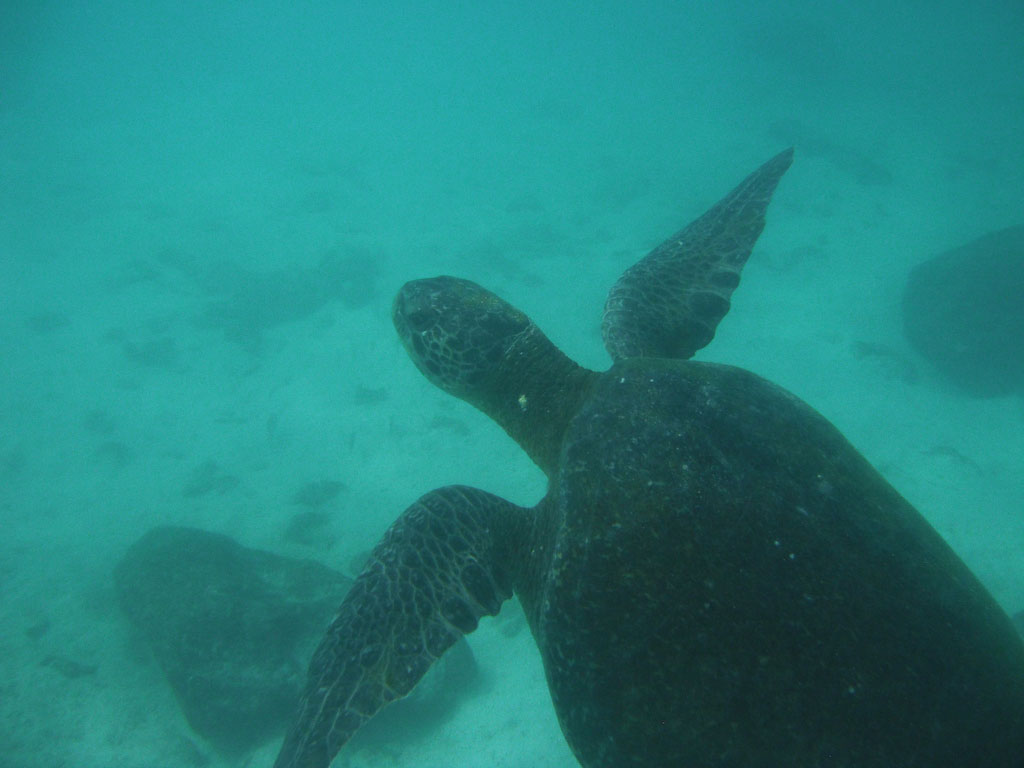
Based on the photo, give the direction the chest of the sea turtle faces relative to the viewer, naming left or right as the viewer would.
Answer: facing away from the viewer and to the left of the viewer

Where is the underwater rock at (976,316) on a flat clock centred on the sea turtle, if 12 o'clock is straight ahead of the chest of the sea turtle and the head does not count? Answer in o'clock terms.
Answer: The underwater rock is roughly at 2 o'clock from the sea turtle.
